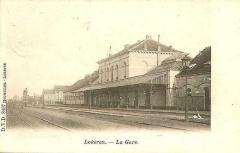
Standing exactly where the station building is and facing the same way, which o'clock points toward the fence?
The fence is roughly at 10 o'clock from the station building.

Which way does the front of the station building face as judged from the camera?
facing the viewer and to the left of the viewer

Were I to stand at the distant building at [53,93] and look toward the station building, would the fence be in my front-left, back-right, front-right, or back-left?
front-right
